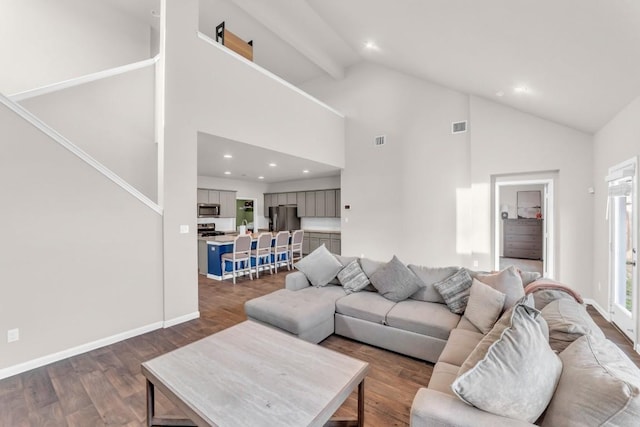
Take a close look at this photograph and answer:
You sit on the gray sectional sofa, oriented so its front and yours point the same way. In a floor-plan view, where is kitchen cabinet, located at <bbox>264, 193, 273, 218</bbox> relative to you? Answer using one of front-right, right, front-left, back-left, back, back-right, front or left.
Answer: right

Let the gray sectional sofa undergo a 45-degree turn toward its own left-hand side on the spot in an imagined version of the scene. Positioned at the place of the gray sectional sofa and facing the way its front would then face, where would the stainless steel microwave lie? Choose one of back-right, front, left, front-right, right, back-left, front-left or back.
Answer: back-right

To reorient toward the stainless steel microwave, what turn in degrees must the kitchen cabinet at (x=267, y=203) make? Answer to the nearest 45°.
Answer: approximately 90° to its right

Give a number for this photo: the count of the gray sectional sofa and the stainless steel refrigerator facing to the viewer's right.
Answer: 0

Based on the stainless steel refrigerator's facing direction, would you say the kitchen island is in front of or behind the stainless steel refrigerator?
in front

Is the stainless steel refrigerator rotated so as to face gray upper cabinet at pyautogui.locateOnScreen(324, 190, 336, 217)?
no

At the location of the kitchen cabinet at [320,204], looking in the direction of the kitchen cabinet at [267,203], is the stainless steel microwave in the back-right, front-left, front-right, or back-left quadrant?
front-left

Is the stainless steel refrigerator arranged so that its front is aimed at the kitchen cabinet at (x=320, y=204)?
no

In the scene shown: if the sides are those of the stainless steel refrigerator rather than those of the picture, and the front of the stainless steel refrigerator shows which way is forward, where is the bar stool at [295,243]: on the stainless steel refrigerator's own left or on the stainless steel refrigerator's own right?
on the stainless steel refrigerator's own left

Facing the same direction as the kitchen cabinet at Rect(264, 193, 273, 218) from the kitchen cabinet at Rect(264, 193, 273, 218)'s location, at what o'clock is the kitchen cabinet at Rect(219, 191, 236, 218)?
the kitchen cabinet at Rect(219, 191, 236, 218) is roughly at 3 o'clock from the kitchen cabinet at Rect(264, 193, 273, 218).

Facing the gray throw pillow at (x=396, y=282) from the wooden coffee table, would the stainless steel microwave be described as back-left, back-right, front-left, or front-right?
front-left

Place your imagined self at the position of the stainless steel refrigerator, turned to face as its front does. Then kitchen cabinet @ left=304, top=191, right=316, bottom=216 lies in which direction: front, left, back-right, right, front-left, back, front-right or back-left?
left

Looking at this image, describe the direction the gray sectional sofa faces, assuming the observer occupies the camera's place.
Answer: facing the viewer and to the left of the viewer

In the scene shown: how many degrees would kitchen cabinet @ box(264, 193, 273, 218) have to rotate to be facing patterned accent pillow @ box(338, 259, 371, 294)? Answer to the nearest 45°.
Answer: approximately 45° to its left

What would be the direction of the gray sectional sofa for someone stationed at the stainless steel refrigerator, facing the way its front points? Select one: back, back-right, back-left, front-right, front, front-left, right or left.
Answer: front-left

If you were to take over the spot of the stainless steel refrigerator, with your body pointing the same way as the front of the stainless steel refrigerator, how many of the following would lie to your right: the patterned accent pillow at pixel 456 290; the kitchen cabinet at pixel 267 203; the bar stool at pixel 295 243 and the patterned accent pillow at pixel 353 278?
1
